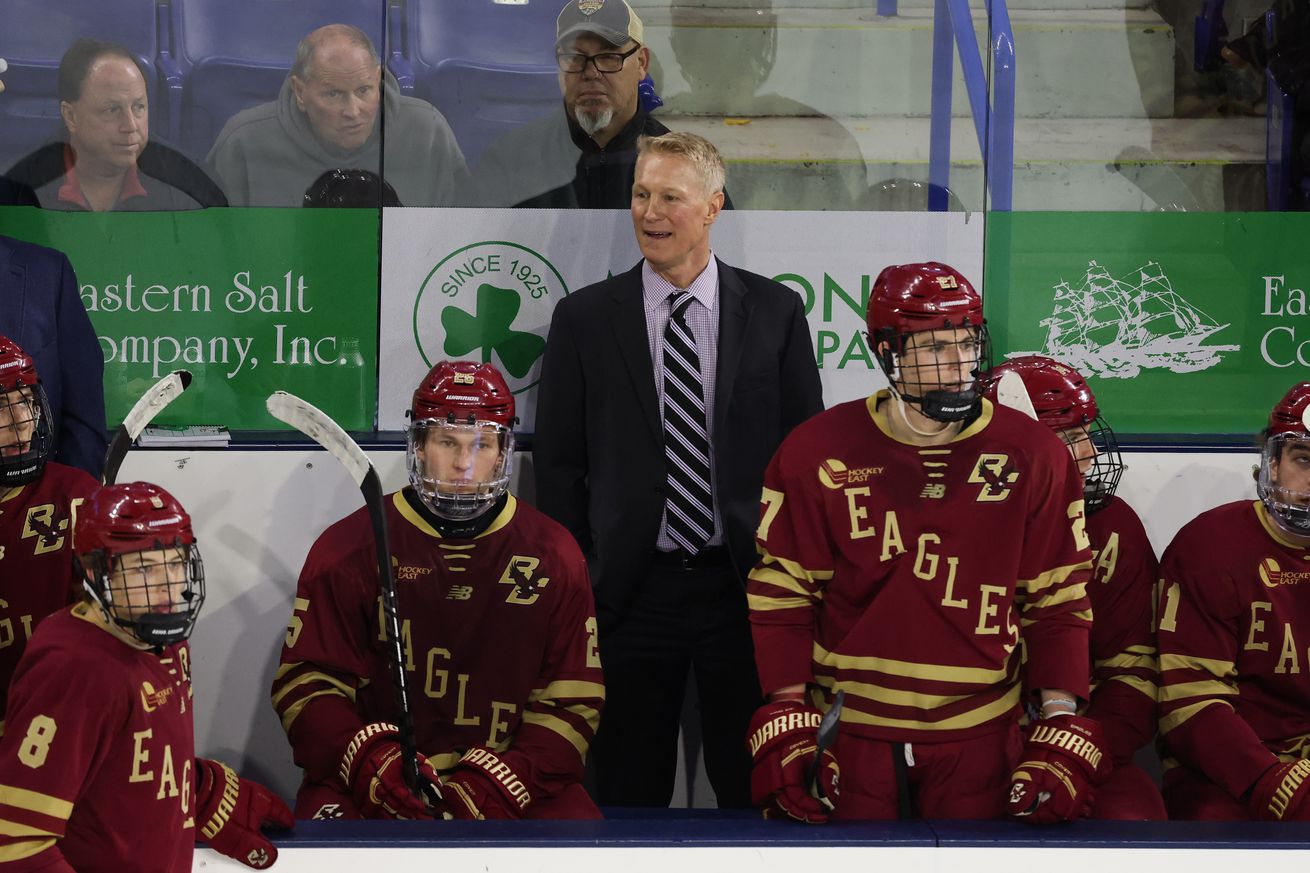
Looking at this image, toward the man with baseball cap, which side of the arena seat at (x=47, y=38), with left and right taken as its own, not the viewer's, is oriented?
left

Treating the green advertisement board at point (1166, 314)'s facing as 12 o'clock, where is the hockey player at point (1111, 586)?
The hockey player is roughly at 12 o'clock from the green advertisement board.

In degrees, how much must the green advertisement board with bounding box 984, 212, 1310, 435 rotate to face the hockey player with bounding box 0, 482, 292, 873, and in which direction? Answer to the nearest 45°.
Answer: approximately 45° to its right

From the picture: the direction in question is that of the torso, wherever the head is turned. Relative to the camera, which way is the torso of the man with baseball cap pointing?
toward the camera

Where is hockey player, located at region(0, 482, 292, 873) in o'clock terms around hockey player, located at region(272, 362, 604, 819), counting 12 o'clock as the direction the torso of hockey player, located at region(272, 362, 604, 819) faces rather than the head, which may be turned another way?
hockey player, located at region(0, 482, 292, 873) is roughly at 1 o'clock from hockey player, located at region(272, 362, 604, 819).

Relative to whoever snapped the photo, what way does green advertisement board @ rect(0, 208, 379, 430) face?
facing the viewer

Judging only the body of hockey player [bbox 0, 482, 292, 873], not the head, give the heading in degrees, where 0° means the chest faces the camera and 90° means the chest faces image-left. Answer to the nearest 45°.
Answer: approximately 315°

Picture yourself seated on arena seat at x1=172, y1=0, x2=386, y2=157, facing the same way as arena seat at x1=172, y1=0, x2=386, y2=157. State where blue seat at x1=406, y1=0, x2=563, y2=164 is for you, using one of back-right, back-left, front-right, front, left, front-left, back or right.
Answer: left

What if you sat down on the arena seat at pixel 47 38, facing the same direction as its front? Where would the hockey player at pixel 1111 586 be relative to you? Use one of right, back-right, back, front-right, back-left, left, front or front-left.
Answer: front-left

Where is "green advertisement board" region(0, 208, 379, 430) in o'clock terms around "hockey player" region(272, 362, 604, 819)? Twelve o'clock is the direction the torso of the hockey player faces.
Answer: The green advertisement board is roughly at 5 o'clock from the hockey player.

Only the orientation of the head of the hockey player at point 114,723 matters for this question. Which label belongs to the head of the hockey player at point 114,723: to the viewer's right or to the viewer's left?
to the viewer's right

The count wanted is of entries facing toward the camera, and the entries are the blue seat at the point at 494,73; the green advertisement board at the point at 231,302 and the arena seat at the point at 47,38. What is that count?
3

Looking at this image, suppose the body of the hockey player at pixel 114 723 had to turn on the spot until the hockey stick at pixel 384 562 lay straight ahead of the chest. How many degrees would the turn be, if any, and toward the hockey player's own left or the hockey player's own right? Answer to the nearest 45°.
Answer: approximately 90° to the hockey player's own left

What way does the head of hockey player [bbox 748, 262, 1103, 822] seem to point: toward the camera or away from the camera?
toward the camera

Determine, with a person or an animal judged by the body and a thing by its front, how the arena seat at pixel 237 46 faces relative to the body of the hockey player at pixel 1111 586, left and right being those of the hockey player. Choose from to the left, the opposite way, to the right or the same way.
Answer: the same way

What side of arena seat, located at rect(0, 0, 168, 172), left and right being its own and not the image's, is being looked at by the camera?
front
